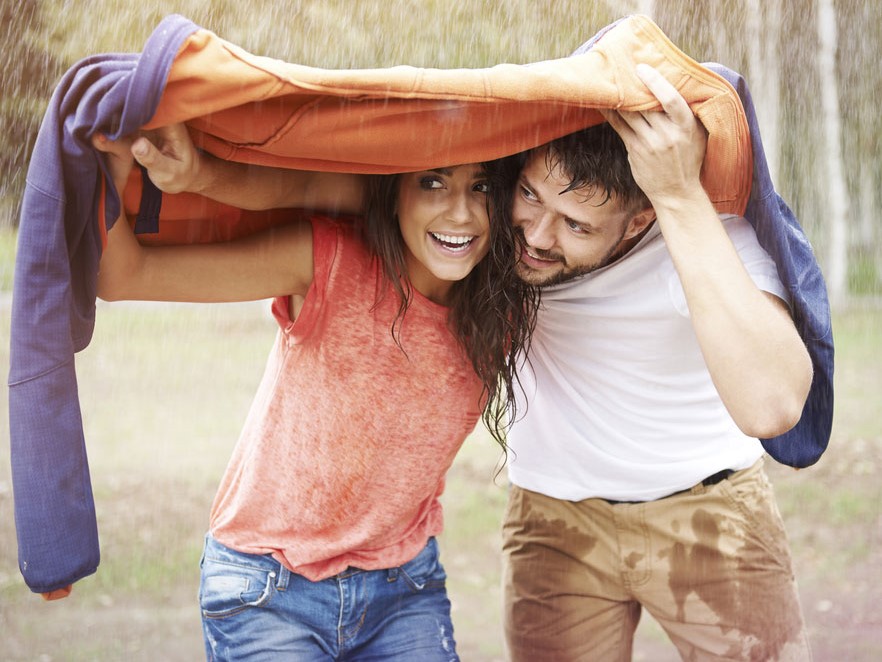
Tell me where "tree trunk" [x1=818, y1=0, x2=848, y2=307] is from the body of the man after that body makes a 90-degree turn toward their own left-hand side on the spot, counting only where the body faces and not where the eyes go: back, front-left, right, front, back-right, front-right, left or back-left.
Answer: left

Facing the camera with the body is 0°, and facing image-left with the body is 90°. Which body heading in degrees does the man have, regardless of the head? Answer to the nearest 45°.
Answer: approximately 0°

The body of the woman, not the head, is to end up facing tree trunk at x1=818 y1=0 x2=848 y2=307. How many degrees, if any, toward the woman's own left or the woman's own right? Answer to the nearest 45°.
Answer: approximately 135° to the woman's own left

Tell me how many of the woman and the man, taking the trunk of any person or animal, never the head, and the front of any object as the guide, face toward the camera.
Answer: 2

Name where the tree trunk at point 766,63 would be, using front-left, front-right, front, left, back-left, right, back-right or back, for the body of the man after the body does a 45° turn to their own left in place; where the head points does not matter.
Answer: back-left

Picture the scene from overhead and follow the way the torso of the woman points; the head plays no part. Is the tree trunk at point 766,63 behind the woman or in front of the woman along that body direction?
behind

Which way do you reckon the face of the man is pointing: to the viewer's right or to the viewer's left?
to the viewer's left
